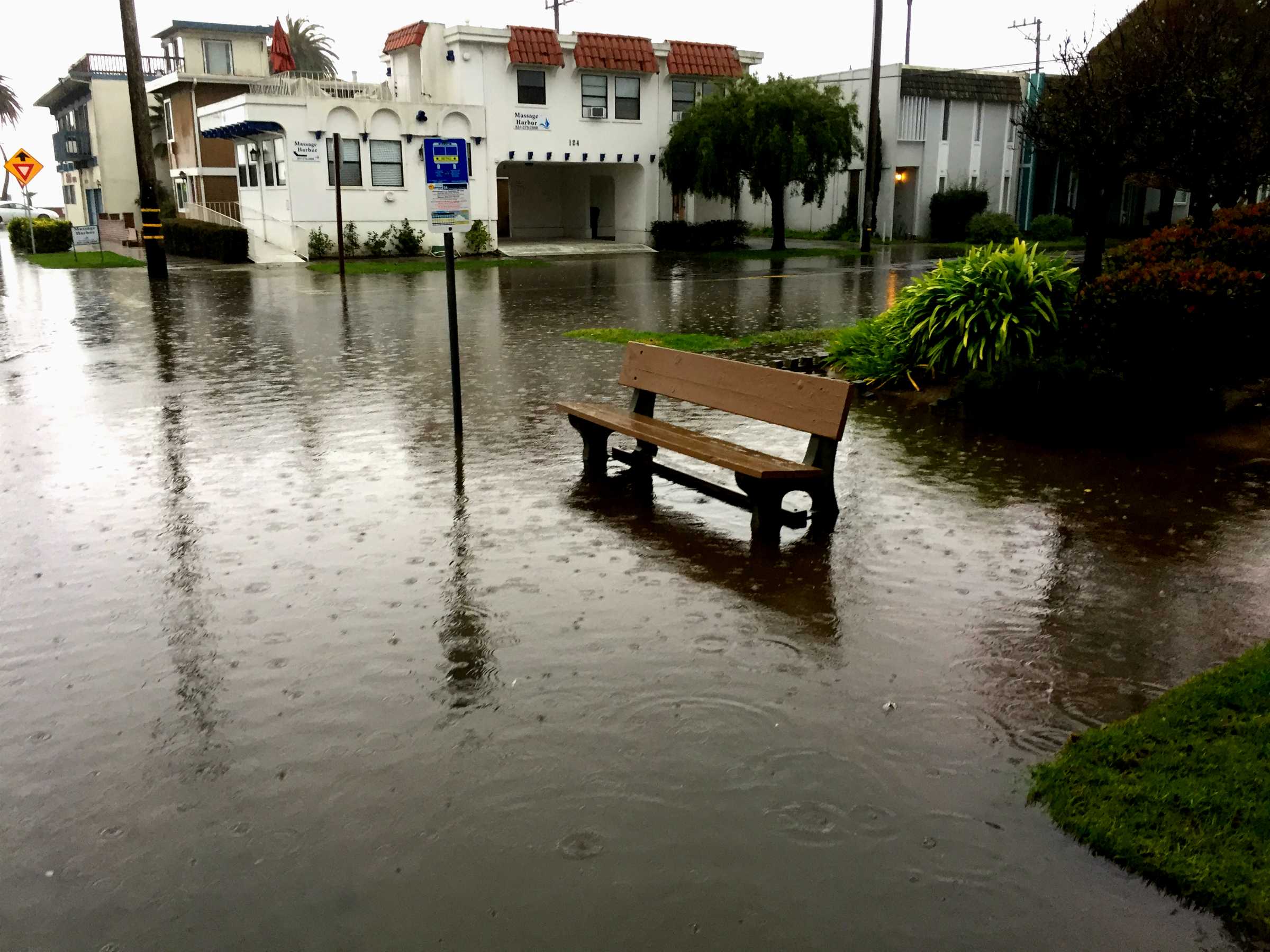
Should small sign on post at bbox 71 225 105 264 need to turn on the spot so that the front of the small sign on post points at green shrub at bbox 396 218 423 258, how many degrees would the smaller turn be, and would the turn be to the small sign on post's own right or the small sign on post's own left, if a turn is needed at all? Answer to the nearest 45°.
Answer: approximately 45° to the small sign on post's own left

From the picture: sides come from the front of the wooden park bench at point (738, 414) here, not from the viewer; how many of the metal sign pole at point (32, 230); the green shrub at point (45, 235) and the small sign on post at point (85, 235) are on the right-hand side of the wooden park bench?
3

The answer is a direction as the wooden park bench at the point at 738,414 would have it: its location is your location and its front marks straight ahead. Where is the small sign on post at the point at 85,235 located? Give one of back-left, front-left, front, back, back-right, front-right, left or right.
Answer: right

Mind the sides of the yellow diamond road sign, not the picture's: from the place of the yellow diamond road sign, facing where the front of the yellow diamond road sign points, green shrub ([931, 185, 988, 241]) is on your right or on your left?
on your left

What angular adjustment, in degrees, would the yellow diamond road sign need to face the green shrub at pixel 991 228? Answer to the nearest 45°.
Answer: approximately 90° to its left

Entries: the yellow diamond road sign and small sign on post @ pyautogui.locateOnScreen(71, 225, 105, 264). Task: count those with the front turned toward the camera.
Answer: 2

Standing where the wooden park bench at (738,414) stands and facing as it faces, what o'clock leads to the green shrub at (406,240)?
The green shrub is roughly at 4 o'clock from the wooden park bench.
